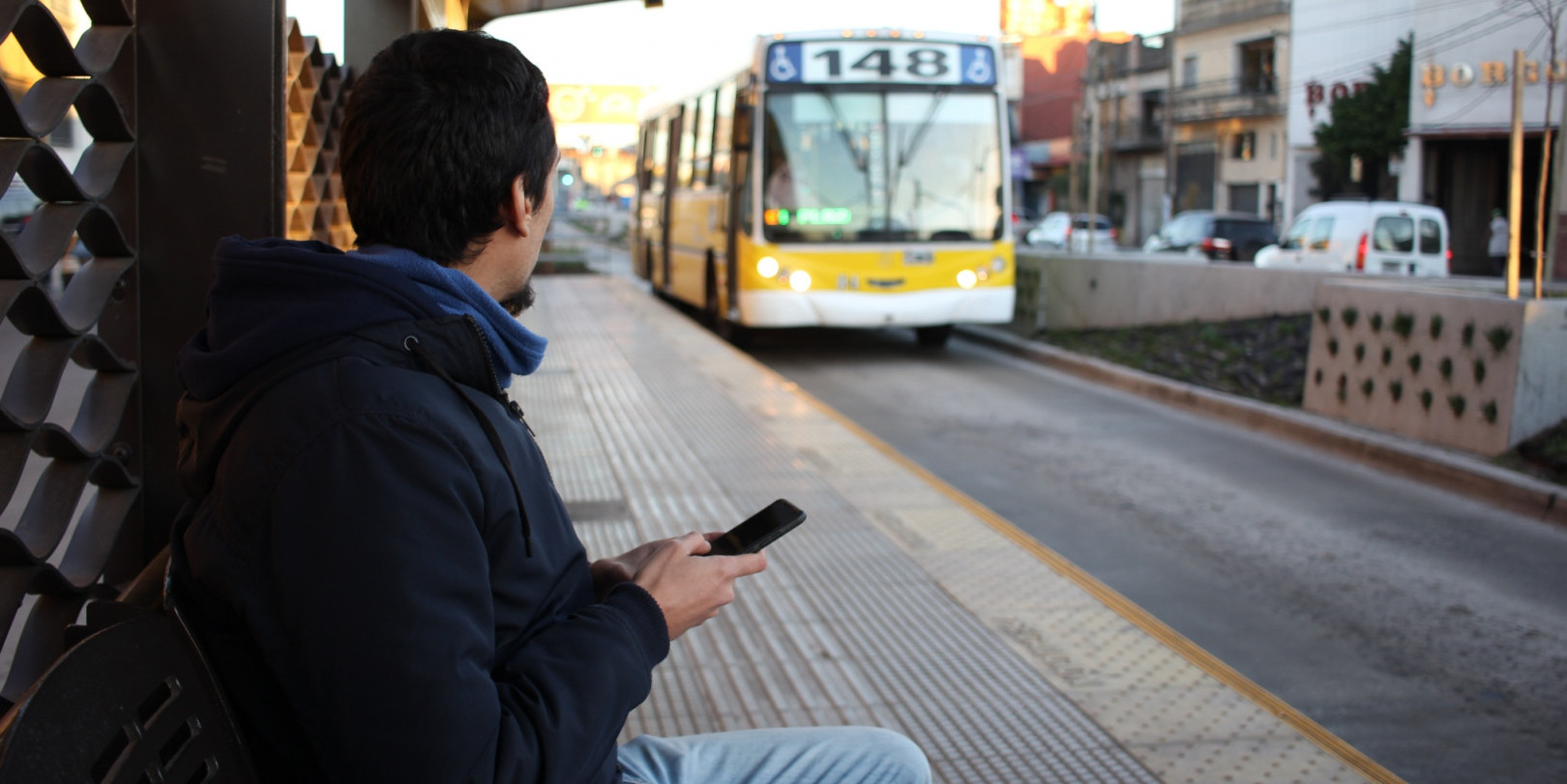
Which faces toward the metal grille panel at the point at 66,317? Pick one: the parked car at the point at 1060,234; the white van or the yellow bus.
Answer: the yellow bus

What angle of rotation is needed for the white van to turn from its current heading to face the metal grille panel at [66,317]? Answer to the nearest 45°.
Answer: approximately 135° to its left

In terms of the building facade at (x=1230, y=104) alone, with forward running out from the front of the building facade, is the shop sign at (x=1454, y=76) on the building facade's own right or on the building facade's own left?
on the building facade's own left

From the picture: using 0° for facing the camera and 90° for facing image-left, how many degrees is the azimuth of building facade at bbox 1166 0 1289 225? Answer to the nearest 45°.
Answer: approximately 45°

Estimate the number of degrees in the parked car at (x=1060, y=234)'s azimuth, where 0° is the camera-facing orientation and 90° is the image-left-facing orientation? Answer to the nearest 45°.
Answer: approximately 135°

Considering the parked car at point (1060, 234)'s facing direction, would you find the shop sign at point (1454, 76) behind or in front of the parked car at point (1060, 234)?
behind

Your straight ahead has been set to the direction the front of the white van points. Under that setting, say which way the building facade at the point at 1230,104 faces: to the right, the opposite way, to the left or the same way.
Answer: to the left

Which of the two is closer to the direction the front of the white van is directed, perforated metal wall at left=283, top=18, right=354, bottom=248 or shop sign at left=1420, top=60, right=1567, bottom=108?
the shop sign

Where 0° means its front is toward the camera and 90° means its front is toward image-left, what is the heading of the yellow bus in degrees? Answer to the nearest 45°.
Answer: approximately 0°

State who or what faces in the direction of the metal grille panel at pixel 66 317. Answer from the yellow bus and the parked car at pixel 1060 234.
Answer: the yellow bus

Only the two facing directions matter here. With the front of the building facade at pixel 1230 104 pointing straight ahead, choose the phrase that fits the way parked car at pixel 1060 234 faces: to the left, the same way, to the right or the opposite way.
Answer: to the right

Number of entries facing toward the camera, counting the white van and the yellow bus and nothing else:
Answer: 1
